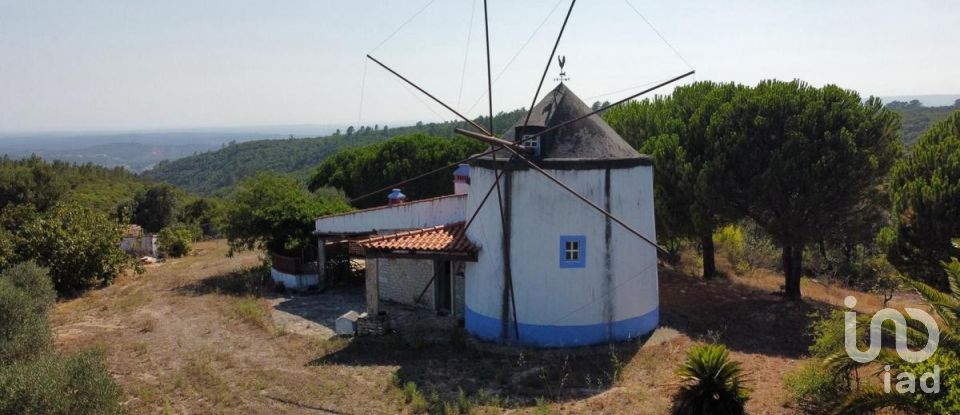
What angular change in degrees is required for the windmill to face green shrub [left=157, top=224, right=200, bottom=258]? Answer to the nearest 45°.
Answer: approximately 90° to its right

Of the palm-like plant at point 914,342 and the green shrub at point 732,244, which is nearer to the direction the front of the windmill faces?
the palm-like plant

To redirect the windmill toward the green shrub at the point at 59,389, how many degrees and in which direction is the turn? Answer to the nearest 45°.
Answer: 0° — it already faces it

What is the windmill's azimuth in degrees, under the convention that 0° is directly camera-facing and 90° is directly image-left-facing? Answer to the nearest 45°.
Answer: approximately 45°

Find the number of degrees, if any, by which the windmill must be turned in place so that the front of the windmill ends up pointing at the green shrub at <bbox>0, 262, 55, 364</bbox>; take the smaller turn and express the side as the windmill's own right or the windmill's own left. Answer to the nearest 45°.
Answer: approximately 45° to the windmill's own right

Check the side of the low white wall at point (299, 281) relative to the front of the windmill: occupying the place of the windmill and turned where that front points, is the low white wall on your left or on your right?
on your right

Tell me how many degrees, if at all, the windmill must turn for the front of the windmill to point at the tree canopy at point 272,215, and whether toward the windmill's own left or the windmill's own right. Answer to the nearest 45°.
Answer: approximately 90° to the windmill's own right

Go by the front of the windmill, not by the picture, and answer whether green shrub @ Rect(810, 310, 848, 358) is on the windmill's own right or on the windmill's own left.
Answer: on the windmill's own left

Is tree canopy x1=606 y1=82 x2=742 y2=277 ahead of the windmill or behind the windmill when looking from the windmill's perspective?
behind

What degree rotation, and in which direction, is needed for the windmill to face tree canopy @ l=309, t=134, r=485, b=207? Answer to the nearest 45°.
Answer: approximately 135° to its right
